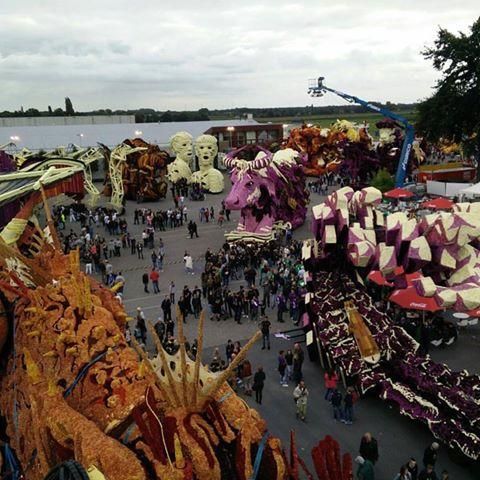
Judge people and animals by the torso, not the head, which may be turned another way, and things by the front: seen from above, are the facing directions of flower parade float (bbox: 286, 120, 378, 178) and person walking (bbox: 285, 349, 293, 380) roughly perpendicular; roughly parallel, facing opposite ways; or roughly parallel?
roughly perpendicular

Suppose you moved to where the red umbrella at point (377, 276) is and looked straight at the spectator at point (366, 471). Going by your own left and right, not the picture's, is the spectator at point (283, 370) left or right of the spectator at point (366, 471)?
right

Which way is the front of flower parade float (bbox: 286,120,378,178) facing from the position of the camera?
facing to the left of the viewer

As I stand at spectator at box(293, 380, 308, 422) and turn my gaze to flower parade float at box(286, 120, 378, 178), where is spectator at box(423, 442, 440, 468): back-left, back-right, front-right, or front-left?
back-right

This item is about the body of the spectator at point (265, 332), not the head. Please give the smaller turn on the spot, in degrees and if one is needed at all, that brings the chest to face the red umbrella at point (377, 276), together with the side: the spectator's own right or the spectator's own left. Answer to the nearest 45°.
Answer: approximately 135° to the spectator's own left

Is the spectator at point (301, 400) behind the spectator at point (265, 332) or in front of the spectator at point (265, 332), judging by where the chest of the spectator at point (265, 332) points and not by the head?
in front

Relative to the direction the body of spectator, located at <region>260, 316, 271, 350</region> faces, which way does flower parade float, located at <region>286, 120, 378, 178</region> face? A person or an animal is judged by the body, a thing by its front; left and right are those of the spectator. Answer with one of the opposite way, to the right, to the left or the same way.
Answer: to the left
